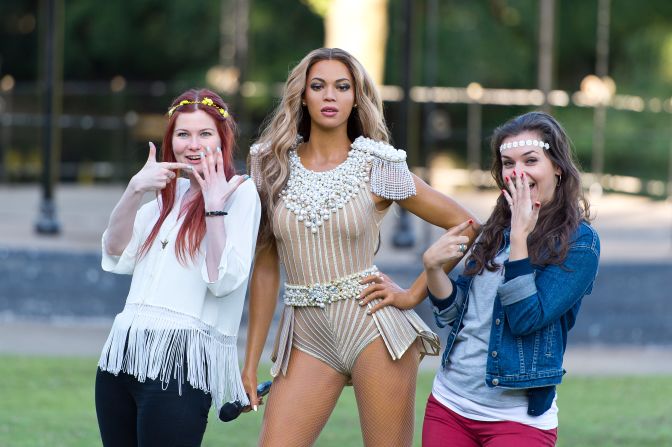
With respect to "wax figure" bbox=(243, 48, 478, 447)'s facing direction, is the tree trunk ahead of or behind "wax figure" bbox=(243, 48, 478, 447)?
behind

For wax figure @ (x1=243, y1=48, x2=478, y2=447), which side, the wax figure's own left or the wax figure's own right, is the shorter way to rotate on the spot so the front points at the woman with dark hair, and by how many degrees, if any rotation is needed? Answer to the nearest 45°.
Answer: approximately 45° to the wax figure's own left

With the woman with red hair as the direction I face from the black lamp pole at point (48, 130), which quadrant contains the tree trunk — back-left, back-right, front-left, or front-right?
back-left

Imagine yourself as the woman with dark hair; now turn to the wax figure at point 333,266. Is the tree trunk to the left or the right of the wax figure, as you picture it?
right

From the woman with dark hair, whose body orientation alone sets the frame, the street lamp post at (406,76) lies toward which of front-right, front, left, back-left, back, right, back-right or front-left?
back-right

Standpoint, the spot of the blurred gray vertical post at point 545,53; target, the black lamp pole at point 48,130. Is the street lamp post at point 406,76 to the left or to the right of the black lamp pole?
left

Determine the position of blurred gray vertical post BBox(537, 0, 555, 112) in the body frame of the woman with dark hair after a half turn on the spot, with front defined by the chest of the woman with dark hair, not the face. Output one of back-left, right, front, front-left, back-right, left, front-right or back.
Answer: front-left

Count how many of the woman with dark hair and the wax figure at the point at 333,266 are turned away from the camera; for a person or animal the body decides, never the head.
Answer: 0

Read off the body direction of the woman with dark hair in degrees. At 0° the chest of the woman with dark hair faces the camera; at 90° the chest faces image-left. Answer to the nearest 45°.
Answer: approximately 45°

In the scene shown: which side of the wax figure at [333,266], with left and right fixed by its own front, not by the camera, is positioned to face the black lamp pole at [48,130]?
back

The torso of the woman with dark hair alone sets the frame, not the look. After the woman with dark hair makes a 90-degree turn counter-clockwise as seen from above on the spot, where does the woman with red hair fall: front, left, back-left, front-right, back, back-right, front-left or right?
back-right

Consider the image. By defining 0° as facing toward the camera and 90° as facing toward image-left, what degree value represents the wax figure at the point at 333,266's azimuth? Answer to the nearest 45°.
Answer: approximately 0°
